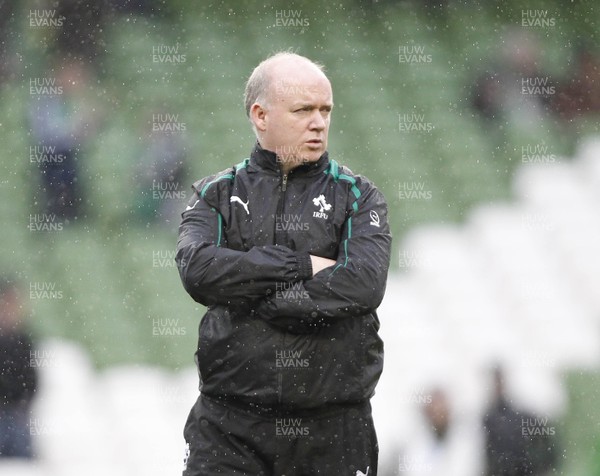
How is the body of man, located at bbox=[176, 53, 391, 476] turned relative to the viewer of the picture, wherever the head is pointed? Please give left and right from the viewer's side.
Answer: facing the viewer

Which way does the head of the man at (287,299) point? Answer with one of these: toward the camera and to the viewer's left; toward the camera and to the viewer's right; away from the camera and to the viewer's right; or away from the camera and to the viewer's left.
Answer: toward the camera and to the viewer's right
